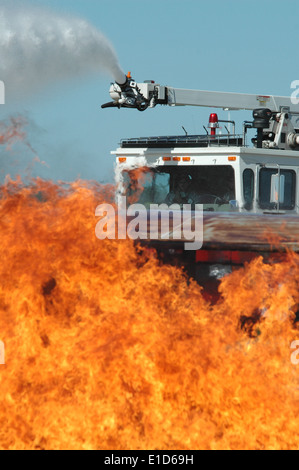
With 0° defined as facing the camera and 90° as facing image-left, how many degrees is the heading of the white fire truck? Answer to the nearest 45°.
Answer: approximately 45°
